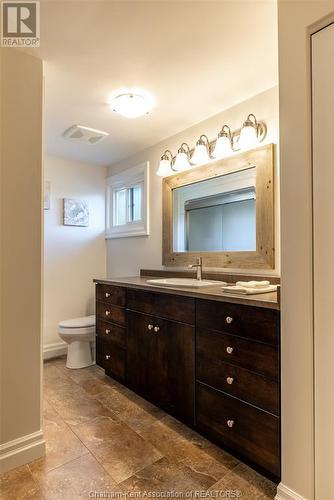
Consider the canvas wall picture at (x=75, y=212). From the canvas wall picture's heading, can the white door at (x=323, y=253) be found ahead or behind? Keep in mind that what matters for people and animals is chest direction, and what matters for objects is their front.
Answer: ahead

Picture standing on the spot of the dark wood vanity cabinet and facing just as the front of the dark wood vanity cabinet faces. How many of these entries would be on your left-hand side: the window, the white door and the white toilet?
1

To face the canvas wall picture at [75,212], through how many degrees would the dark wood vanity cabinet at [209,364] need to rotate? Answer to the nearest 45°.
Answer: approximately 90° to its right

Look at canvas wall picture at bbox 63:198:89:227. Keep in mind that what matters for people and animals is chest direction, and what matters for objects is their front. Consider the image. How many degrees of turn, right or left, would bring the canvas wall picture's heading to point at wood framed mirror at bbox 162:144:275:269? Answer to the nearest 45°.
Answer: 0° — it already faces it

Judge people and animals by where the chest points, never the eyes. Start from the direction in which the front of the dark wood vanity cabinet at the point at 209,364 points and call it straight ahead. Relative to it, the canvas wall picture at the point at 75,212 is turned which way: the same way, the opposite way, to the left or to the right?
to the left

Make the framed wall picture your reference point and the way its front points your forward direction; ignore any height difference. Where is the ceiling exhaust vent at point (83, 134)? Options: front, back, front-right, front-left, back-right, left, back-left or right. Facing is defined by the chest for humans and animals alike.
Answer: front-right

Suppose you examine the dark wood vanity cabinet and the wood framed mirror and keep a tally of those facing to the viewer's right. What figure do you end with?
0
